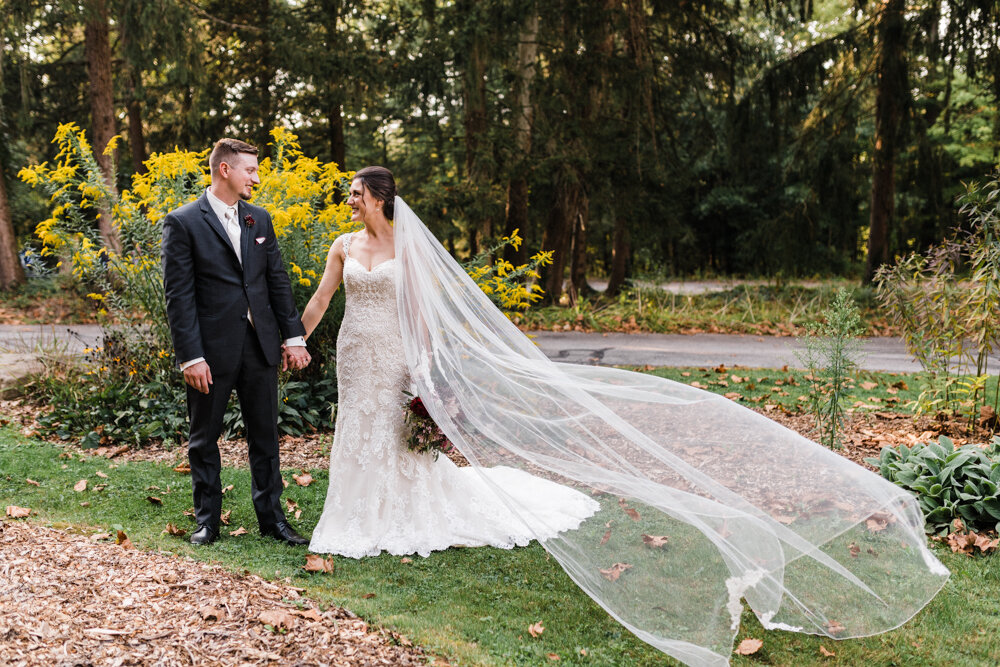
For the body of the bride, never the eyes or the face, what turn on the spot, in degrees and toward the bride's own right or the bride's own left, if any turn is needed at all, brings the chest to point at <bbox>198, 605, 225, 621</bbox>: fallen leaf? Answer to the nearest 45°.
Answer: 0° — they already face it

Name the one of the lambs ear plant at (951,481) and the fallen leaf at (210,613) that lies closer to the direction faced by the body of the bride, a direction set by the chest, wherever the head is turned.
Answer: the fallen leaf

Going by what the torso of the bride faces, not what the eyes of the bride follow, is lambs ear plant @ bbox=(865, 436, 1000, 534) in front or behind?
behind

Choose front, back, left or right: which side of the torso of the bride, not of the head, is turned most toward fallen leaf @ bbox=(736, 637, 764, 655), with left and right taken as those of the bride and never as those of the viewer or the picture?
left

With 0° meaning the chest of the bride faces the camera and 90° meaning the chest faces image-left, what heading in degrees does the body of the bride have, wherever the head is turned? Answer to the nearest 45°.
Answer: approximately 45°

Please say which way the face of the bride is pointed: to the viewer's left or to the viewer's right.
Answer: to the viewer's left

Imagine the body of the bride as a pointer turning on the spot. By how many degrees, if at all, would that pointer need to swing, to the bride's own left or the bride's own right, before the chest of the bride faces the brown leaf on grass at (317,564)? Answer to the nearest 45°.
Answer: approximately 45° to the bride's own right

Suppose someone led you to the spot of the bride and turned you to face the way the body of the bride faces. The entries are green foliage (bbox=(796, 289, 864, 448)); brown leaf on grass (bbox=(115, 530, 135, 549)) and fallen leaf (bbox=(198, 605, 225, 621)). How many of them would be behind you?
1

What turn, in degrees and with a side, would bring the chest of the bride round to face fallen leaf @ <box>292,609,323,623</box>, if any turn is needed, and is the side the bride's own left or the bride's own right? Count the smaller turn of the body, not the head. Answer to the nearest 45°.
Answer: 0° — they already face it
